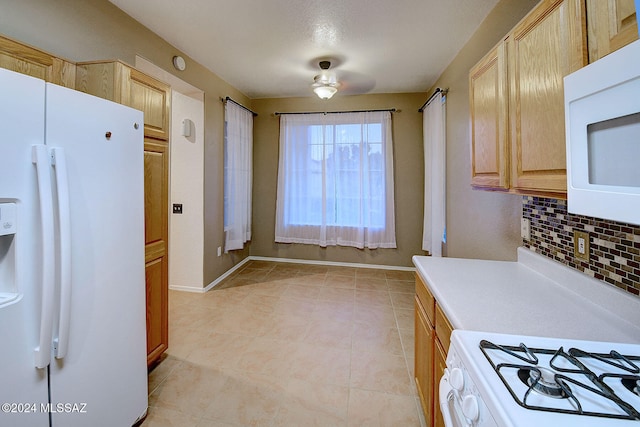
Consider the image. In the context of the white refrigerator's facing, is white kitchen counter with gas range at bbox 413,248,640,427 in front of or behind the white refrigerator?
in front

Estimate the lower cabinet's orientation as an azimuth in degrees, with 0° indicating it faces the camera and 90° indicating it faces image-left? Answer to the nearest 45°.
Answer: approximately 90°

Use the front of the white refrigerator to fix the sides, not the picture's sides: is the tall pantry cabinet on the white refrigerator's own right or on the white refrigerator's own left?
on the white refrigerator's own left

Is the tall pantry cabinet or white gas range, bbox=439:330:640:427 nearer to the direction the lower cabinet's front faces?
the tall pantry cabinet

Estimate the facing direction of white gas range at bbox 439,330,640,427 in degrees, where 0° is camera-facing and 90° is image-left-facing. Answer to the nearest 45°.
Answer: approximately 45°

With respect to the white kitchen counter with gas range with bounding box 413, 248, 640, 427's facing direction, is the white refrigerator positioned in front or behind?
in front
